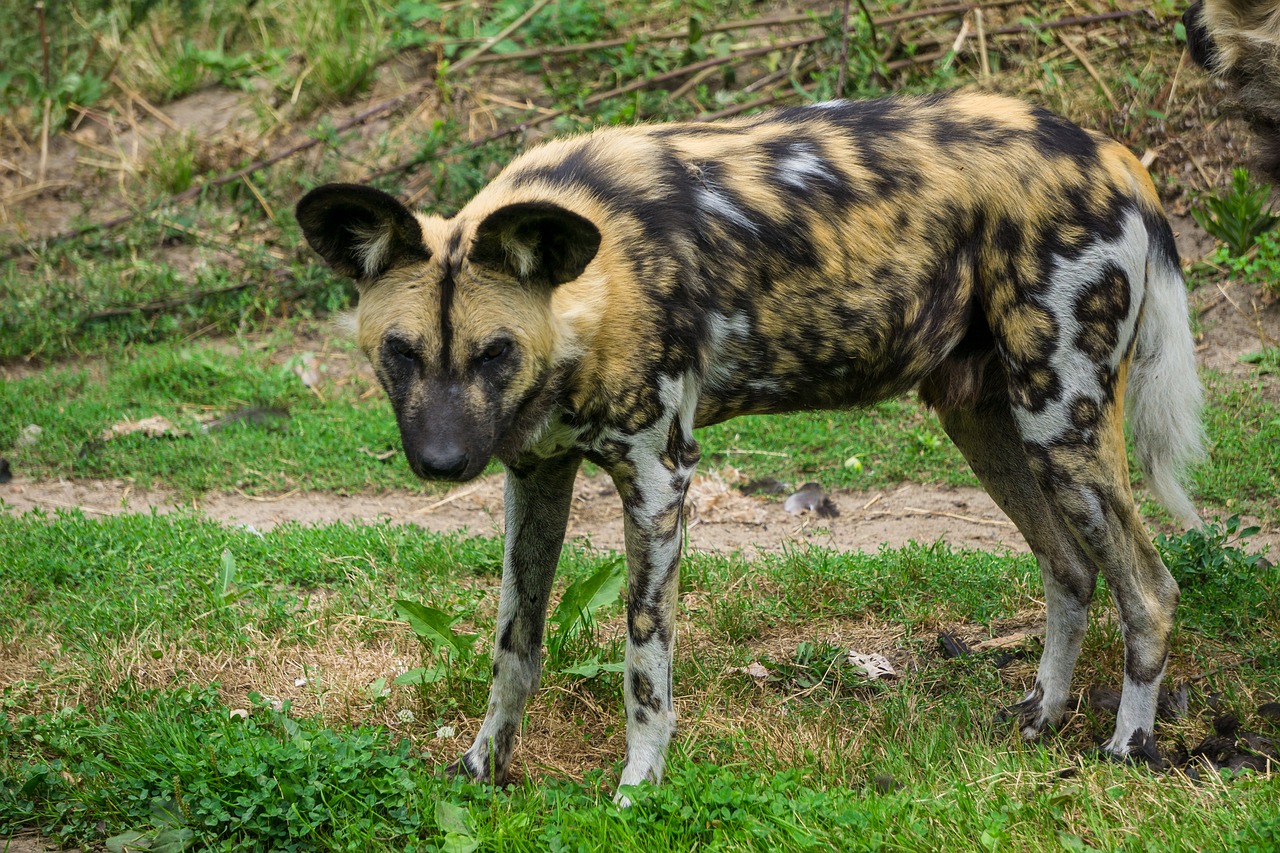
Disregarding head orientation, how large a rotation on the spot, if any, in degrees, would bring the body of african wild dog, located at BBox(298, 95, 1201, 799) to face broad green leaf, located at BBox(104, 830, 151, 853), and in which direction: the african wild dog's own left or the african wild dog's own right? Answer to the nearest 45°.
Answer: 0° — it already faces it

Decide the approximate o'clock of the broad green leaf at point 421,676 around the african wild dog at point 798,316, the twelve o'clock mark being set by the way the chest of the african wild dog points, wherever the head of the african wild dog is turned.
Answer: The broad green leaf is roughly at 1 o'clock from the african wild dog.

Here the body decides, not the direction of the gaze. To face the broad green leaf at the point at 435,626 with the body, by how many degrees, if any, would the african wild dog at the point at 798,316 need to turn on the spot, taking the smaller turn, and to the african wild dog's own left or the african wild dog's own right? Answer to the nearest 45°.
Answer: approximately 45° to the african wild dog's own right

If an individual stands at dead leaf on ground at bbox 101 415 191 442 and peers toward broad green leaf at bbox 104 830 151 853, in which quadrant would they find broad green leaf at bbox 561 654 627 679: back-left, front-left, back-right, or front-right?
front-left

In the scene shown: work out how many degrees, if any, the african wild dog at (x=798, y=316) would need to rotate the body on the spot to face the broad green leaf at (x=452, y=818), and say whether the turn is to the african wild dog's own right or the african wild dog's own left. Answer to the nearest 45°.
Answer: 0° — it already faces it

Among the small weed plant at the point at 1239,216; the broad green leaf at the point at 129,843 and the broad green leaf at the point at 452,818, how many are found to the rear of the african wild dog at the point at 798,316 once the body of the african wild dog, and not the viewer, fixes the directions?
1

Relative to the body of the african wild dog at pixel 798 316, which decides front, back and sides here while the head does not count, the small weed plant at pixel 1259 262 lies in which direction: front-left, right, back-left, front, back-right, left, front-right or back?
back

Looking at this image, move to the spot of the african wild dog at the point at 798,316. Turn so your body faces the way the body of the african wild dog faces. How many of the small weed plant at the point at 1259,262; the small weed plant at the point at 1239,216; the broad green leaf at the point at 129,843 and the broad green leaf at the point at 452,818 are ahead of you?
2

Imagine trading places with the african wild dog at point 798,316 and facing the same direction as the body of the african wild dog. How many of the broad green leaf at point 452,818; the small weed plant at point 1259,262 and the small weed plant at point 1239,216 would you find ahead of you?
1
